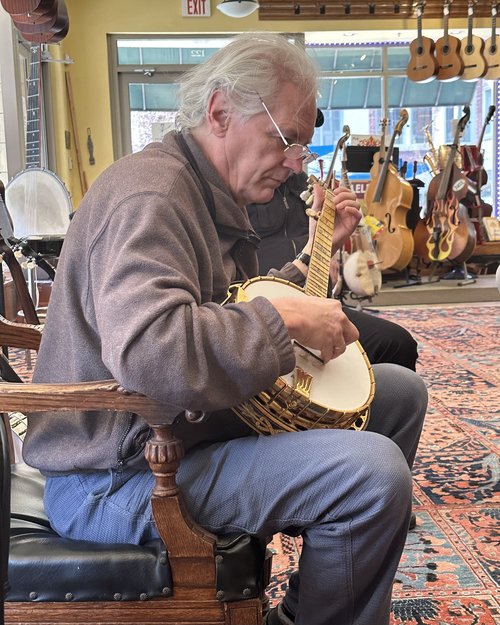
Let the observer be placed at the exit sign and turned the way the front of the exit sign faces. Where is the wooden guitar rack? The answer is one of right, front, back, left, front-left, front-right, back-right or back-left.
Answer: left

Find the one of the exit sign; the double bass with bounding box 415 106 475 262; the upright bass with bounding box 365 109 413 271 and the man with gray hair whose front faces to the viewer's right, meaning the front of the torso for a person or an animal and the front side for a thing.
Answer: the man with gray hair

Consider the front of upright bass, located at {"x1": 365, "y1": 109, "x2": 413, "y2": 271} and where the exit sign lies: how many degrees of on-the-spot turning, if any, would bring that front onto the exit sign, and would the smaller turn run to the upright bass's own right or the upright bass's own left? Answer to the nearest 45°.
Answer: approximately 90° to the upright bass's own right

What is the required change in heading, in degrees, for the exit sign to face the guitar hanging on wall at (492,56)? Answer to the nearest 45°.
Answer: approximately 90° to its left

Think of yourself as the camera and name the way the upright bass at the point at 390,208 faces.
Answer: facing the viewer and to the left of the viewer

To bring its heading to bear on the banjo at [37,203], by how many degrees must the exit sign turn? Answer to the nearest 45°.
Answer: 0° — it already faces it

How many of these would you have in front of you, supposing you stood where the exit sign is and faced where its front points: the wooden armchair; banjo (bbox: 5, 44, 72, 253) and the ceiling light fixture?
3

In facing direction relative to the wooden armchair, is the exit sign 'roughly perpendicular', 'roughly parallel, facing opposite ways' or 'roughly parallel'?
roughly perpendicular

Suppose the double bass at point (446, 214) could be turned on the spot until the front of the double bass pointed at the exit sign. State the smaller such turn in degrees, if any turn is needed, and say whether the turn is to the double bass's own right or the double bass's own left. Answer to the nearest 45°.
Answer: approximately 90° to the double bass's own right

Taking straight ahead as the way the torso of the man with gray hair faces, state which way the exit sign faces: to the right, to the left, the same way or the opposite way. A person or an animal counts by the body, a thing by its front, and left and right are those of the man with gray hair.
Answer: to the right

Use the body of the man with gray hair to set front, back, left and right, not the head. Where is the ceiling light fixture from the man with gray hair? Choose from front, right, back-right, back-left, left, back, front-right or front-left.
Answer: left

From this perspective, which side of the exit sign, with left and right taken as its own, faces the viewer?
front

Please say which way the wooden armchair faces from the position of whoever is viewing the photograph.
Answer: facing to the right of the viewer
